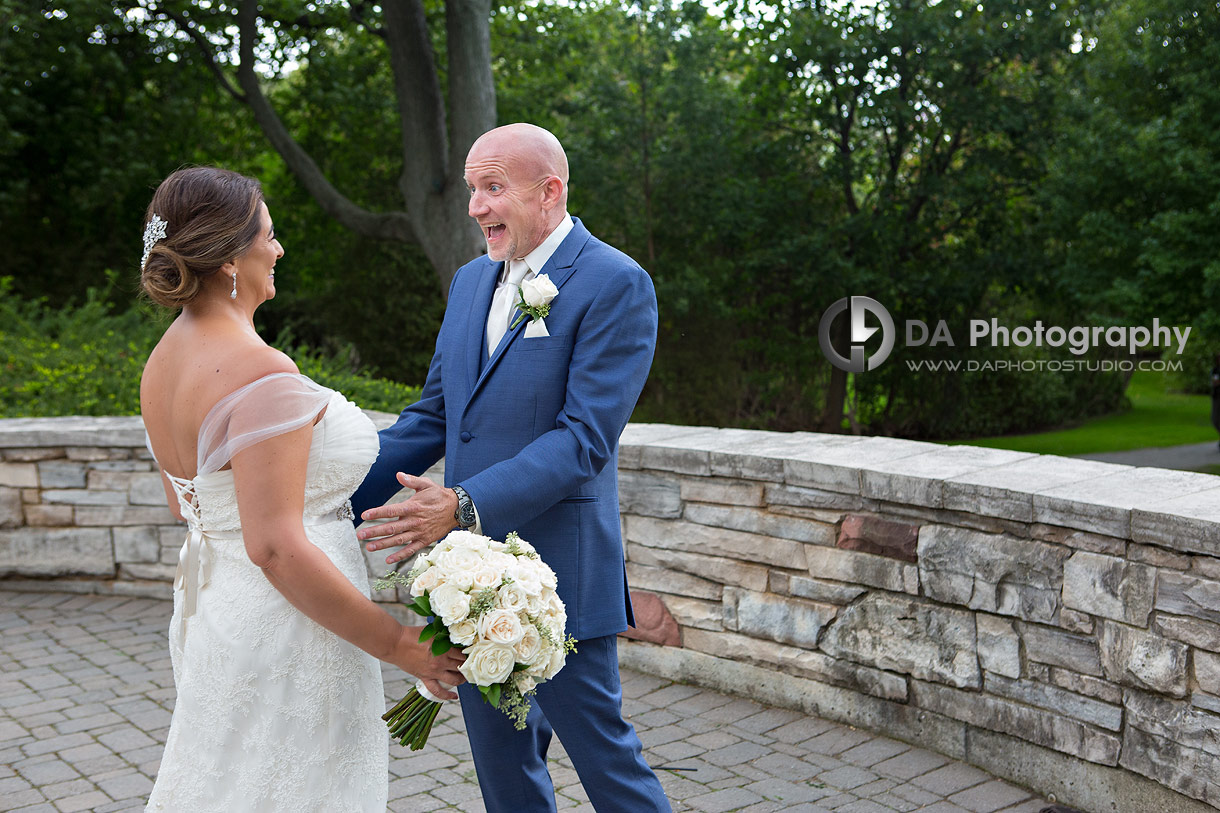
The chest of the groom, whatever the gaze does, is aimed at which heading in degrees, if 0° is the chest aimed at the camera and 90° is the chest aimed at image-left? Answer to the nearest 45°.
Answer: approximately 45°

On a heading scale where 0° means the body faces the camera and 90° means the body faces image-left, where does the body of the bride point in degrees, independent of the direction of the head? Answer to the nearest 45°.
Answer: approximately 225°

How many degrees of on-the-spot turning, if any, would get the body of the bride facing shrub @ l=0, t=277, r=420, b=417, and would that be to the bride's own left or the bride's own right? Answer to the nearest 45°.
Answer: approximately 45° to the bride's own left

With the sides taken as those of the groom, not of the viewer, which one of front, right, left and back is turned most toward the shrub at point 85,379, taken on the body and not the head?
right

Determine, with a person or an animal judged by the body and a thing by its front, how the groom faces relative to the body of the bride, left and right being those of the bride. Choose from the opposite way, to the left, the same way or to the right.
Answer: the opposite way
